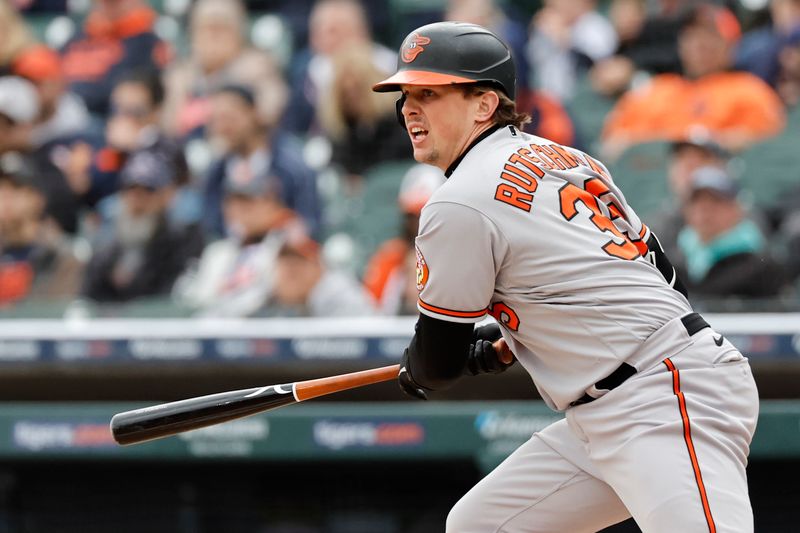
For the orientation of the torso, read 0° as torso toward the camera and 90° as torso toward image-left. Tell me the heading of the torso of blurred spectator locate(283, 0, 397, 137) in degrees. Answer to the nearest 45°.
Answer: approximately 0°

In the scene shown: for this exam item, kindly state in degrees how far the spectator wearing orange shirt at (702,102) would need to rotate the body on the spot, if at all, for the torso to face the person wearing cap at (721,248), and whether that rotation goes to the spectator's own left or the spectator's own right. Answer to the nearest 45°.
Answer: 0° — they already face them

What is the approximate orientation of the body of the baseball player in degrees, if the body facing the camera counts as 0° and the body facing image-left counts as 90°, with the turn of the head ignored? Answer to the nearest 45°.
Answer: approximately 90°

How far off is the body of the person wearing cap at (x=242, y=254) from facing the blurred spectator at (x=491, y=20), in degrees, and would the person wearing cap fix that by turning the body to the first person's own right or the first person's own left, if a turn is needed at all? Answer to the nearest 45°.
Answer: approximately 135° to the first person's own left

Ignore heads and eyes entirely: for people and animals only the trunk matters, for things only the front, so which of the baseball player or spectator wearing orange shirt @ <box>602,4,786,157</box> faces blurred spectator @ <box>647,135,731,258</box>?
the spectator wearing orange shirt

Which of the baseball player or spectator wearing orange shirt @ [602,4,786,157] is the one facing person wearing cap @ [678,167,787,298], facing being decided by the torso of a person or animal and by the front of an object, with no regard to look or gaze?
the spectator wearing orange shirt

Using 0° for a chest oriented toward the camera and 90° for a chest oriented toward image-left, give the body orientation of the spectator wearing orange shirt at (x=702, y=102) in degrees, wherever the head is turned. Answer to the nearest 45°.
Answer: approximately 0°

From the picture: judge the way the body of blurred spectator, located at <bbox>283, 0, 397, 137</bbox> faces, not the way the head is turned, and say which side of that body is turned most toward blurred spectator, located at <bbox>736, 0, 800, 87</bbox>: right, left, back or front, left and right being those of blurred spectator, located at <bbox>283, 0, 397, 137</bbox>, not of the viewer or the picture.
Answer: left
